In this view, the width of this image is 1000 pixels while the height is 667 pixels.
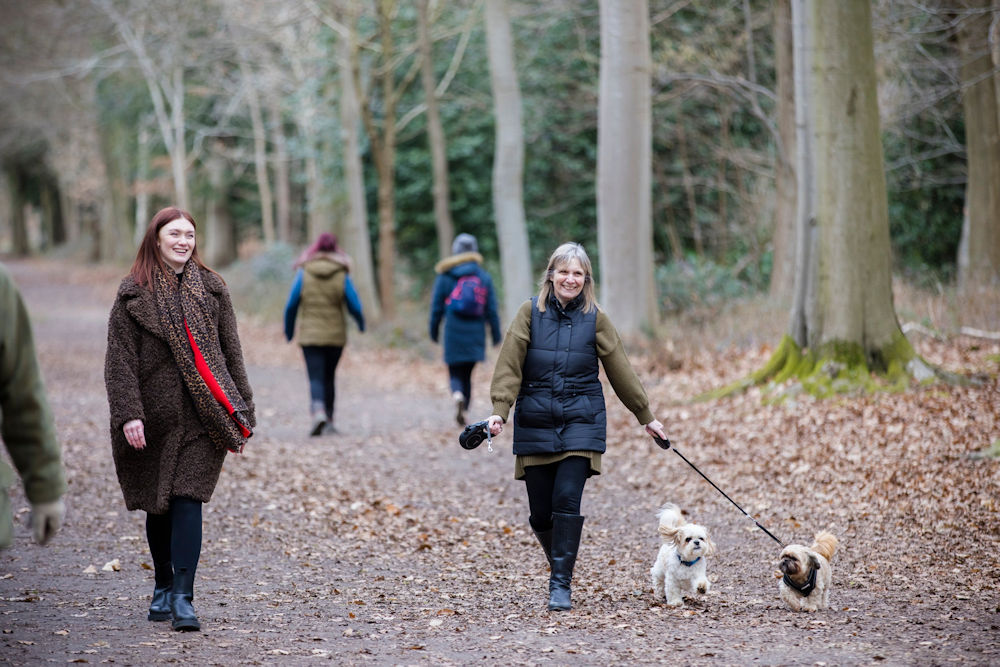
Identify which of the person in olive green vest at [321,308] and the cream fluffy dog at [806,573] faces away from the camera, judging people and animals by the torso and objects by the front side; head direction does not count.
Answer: the person in olive green vest

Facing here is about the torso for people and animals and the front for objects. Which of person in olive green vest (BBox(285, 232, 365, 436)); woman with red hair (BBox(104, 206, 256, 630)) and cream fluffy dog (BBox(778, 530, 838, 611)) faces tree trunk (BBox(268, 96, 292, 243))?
the person in olive green vest

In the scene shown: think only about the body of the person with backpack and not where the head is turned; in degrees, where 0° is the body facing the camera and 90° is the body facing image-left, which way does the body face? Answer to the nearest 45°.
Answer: approximately 180°

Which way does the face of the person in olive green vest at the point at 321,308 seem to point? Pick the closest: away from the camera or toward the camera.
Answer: away from the camera

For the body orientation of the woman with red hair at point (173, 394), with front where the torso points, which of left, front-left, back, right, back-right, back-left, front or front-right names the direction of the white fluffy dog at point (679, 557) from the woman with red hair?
front-left

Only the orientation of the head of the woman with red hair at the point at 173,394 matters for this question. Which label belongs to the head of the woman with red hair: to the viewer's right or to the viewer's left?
to the viewer's right

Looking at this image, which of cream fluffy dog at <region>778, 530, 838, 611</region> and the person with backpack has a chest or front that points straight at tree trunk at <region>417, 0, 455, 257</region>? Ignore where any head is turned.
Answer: the person with backpack

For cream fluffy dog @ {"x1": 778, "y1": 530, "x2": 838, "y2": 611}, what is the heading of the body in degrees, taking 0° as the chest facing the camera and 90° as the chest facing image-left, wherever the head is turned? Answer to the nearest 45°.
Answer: approximately 45°

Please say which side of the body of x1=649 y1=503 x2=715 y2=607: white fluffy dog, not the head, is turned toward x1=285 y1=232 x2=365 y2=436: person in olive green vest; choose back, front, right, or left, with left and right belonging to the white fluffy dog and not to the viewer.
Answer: back
